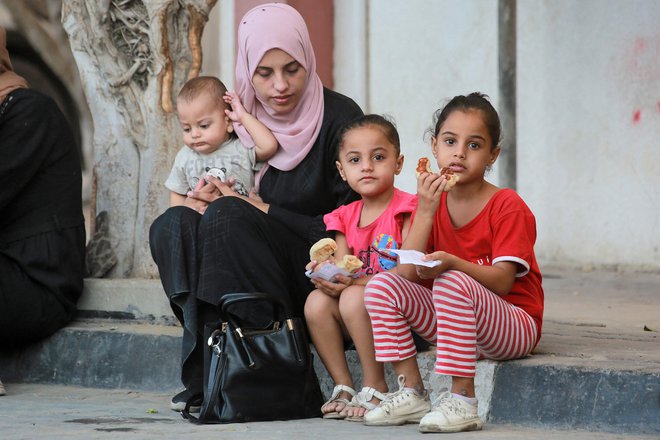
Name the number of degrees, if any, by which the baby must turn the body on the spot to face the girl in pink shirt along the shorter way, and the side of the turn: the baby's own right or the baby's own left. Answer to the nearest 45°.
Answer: approximately 45° to the baby's own left

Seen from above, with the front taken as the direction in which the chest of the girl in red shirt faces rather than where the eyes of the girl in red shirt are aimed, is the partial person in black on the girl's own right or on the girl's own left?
on the girl's own right

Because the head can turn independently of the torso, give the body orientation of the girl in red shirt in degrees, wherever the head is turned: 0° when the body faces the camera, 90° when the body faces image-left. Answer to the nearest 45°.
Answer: approximately 45°

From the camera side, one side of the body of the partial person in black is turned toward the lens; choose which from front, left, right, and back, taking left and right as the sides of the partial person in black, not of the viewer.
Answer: left

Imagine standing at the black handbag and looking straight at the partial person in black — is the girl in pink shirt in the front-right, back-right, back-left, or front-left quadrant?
back-right

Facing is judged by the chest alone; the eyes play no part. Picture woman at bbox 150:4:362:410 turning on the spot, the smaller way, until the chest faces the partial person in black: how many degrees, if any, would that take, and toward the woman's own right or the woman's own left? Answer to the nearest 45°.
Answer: approximately 90° to the woman's own right

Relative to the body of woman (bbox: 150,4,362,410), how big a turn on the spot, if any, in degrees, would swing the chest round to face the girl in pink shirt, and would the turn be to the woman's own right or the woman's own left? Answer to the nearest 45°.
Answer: approximately 90° to the woman's own left

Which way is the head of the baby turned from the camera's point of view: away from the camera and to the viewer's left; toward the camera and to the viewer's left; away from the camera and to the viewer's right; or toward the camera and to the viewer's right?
toward the camera and to the viewer's left

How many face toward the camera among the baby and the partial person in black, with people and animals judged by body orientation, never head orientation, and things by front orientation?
1

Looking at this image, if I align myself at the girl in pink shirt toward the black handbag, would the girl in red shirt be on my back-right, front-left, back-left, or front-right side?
back-left
